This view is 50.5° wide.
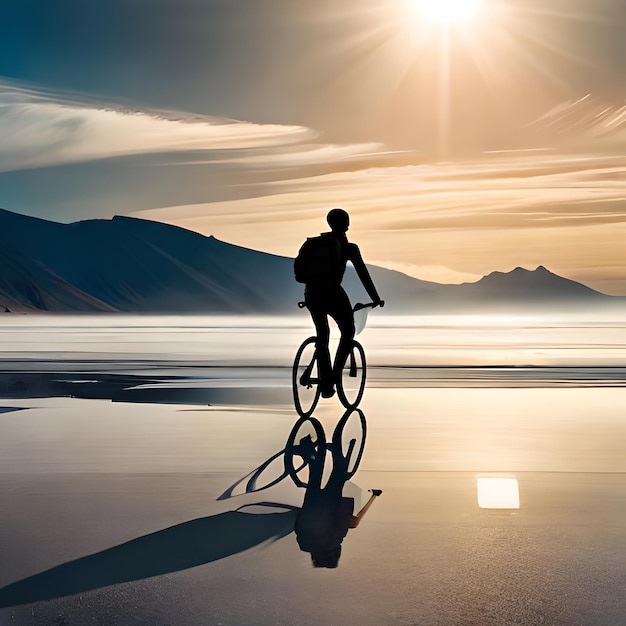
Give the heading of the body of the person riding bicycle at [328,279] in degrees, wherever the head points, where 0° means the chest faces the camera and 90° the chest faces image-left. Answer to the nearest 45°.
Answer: approximately 225°

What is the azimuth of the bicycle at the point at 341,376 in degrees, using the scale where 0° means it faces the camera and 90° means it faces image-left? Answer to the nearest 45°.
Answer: approximately 225°
